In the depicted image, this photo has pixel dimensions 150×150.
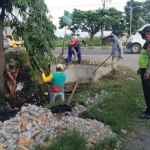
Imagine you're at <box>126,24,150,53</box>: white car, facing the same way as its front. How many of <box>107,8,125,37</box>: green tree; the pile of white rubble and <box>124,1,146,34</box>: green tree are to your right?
2

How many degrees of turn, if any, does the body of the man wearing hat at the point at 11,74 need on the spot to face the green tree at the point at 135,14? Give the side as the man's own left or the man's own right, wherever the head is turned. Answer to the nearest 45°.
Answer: approximately 135° to the man's own left

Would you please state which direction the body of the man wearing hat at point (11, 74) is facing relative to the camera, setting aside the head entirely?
toward the camera

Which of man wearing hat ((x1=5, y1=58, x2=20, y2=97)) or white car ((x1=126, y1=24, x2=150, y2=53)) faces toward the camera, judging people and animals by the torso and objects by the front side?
the man wearing hat

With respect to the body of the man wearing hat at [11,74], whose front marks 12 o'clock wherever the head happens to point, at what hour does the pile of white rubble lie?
The pile of white rubble is roughly at 12 o'clock from the man wearing hat.

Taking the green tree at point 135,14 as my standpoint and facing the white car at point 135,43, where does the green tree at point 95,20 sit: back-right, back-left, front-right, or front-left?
front-right

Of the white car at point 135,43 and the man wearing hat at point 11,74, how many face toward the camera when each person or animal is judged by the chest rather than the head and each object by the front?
1

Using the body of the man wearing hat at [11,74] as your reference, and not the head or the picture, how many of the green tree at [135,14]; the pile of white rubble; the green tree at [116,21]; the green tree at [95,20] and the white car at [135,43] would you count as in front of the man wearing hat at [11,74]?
1

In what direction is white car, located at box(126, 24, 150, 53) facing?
to the viewer's left

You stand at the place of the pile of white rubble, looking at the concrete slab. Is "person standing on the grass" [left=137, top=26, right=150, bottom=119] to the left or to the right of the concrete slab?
right

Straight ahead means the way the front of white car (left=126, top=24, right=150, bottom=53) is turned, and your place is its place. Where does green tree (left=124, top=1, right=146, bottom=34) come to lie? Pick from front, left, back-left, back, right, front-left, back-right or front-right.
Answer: right

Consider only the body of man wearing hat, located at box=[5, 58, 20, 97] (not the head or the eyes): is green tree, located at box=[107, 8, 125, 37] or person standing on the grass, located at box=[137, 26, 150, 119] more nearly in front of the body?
the person standing on the grass

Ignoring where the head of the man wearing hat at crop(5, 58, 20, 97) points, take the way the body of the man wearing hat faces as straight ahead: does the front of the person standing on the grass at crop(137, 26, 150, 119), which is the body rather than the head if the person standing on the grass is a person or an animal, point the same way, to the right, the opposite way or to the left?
to the right

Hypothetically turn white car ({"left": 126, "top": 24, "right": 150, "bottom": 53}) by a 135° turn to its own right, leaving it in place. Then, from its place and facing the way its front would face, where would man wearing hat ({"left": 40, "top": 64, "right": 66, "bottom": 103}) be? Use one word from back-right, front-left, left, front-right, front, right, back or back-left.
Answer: back-right

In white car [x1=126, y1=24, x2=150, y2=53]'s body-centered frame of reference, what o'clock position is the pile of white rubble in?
The pile of white rubble is roughly at 9 o'clock from the white car.

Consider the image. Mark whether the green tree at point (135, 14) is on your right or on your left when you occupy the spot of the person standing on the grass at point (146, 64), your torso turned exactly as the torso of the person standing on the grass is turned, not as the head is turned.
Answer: on your right
